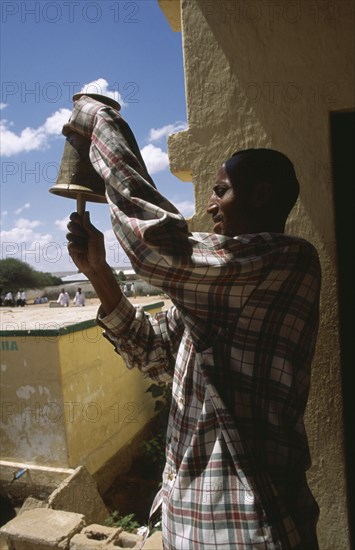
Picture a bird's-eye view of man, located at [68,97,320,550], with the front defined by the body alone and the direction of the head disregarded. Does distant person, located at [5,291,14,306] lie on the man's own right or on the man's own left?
on the man's own right

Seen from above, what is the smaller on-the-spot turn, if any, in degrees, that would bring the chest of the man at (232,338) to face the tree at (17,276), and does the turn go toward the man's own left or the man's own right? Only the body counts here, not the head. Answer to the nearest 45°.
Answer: approximately 90° to the man's own right

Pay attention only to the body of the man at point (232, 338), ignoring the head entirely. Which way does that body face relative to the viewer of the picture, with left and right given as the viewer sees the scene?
facing to the left of the viewer

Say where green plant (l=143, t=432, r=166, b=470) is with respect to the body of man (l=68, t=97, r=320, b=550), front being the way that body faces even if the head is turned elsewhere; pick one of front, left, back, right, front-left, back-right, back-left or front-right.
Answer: right

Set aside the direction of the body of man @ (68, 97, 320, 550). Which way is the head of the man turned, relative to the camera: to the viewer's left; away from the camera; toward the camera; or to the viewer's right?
to the viewer's left
